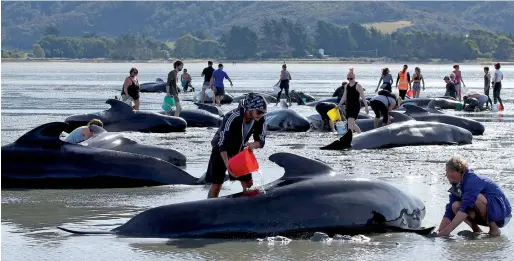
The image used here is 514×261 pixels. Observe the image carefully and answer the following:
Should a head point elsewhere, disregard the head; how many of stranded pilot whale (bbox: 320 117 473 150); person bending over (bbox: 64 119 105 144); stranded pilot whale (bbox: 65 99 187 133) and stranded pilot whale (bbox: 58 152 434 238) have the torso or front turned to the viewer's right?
4

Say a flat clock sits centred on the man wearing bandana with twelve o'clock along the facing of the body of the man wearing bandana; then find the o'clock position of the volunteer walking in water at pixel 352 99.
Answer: The volunteer walking in water is roughly at 8 o'clock from the man wearing bandana.

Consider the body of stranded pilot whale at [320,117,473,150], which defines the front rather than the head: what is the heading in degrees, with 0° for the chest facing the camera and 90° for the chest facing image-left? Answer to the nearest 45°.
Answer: approximately 270°

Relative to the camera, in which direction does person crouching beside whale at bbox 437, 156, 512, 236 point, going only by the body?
to the viewer's left

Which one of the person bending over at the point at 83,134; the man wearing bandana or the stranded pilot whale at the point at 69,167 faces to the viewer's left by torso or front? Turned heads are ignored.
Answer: the stranded pilot whale

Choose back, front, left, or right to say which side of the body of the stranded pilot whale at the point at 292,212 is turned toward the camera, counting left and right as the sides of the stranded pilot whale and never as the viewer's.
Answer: right

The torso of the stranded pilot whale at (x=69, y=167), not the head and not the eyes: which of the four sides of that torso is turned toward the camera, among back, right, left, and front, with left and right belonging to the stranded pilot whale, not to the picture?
left

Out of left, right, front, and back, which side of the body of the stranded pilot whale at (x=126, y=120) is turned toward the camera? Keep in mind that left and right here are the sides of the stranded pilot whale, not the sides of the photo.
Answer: right

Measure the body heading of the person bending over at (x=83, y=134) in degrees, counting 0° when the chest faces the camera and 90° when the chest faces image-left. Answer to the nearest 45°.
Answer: approximately 270°
